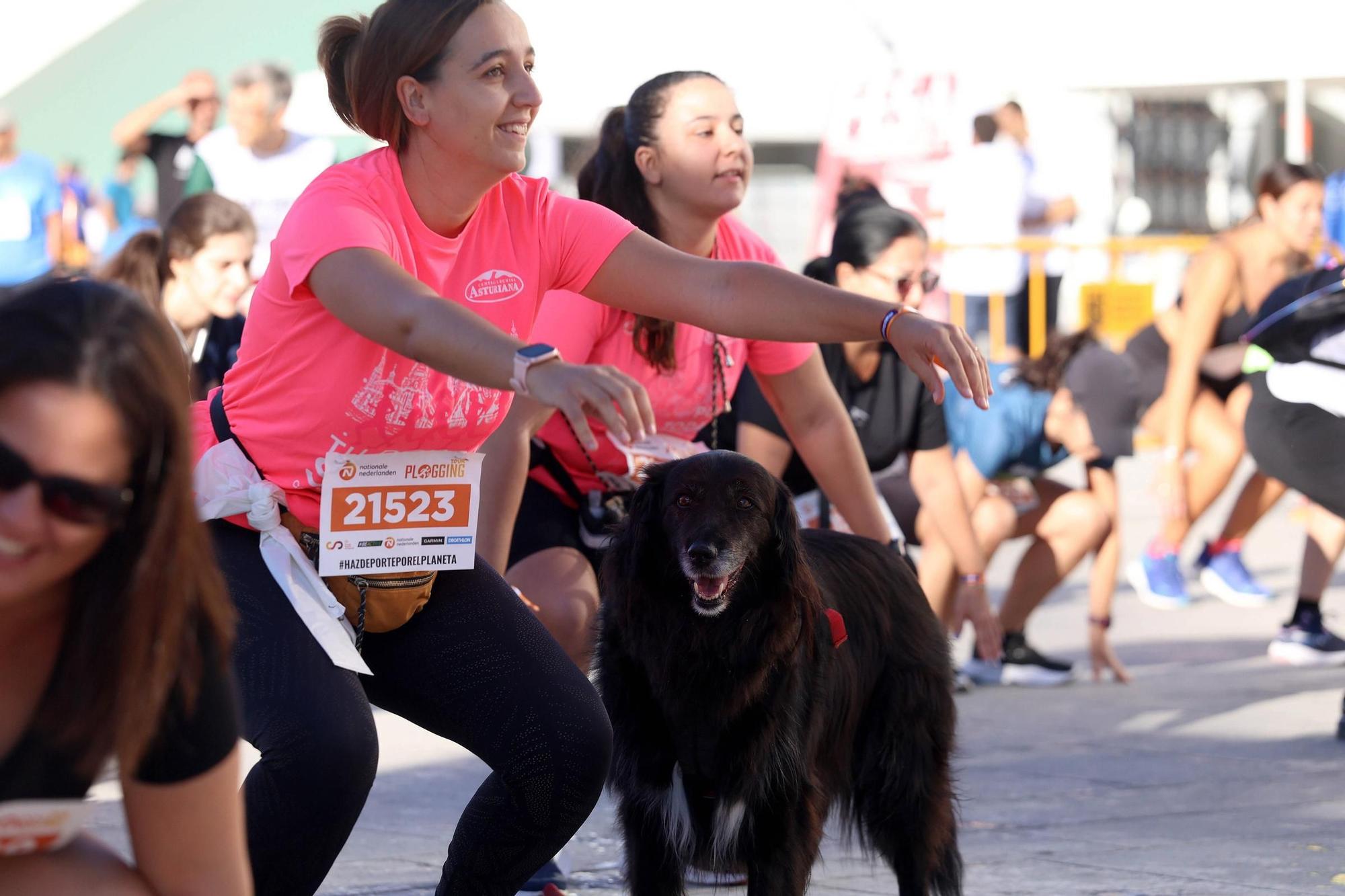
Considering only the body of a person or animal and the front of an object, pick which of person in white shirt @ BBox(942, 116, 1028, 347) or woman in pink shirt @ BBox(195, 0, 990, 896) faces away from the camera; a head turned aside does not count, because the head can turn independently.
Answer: the person in white shirt

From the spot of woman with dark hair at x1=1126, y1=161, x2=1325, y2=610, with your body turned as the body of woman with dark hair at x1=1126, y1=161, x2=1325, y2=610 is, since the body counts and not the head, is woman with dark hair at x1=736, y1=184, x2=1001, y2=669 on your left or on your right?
on your right

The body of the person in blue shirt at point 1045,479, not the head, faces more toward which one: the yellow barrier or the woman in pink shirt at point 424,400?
the woman in pink shirt

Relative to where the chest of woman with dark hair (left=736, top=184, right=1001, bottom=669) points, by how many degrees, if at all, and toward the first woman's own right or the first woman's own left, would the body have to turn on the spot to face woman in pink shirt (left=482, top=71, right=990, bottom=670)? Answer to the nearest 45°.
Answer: approximately 90° to the first woman's own right

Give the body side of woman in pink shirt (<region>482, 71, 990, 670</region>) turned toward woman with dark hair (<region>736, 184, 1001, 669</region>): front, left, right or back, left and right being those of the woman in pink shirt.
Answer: left

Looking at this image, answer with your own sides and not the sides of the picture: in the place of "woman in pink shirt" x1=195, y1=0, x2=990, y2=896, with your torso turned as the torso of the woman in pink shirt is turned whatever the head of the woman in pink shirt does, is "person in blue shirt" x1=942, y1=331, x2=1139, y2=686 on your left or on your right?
on your left

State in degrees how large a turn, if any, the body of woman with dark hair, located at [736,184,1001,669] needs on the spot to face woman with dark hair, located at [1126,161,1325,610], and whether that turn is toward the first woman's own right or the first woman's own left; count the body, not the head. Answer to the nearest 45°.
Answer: approximately 90° to the first woman's own left

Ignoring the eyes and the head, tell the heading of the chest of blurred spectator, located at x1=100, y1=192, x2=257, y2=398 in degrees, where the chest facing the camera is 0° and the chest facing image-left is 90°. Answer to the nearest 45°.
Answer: approximately 315°

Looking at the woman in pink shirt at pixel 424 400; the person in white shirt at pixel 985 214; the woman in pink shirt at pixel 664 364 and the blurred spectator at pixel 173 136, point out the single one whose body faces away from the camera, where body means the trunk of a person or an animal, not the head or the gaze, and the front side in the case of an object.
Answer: the person in white shirt

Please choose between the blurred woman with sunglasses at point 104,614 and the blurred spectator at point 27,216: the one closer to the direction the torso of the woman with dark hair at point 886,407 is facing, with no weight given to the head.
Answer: the blurred woman with sunglasses

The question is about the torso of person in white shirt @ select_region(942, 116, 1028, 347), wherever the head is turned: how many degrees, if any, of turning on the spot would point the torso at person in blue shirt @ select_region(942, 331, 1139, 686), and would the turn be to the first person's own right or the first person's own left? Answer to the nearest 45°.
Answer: approximately 180°

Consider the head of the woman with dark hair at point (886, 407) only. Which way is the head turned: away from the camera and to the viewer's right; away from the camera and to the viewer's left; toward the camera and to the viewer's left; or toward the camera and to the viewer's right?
toward the camera and to the viewer's right
